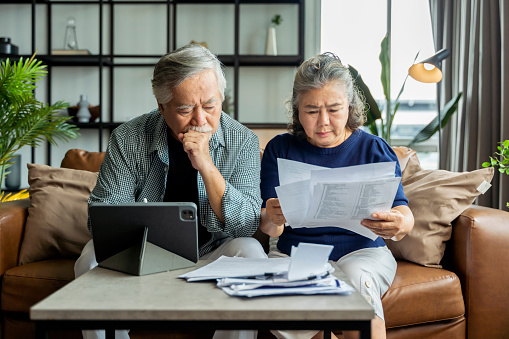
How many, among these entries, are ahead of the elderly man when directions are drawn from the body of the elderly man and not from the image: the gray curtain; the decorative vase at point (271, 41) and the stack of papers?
1

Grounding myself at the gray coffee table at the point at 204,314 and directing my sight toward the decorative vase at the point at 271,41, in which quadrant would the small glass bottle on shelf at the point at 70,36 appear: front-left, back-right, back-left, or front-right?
front-left

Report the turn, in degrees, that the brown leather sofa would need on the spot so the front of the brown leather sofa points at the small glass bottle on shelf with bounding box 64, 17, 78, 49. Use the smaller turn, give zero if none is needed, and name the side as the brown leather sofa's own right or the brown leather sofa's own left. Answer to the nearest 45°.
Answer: approximately 135° to the brown leather sofa's own right

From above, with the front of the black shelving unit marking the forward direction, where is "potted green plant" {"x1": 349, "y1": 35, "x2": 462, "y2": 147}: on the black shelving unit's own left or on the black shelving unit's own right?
on the black shelving unit's own left

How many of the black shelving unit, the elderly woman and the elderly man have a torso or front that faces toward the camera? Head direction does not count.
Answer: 3

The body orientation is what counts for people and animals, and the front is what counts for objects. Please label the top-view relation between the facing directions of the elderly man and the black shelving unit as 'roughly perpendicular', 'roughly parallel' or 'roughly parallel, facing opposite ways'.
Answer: roughly parallel

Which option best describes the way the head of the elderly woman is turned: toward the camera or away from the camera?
toward the camera

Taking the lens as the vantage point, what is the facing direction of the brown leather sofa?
facing the viewer

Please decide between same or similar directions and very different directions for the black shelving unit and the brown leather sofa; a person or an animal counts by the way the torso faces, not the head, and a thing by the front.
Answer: same or similar directions

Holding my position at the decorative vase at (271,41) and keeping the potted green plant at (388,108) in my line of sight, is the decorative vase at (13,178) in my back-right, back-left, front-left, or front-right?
back-right

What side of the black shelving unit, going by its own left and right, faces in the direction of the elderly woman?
front

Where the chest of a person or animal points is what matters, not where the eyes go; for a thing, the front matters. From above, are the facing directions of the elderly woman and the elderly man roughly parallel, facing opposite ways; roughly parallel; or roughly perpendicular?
roughly parallel

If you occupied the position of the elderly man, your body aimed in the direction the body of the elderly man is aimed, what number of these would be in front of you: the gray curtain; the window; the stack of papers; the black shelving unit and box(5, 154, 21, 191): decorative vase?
1

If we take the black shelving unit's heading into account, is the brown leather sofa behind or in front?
in front

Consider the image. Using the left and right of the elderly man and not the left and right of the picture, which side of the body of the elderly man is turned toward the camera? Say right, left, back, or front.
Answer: front

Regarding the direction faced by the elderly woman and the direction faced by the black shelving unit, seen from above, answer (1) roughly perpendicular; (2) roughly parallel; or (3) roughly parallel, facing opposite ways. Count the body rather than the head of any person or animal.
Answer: roughly parallel

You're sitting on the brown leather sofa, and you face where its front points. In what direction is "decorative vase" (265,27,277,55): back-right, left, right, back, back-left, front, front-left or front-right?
back

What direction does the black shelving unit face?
toward the camera
